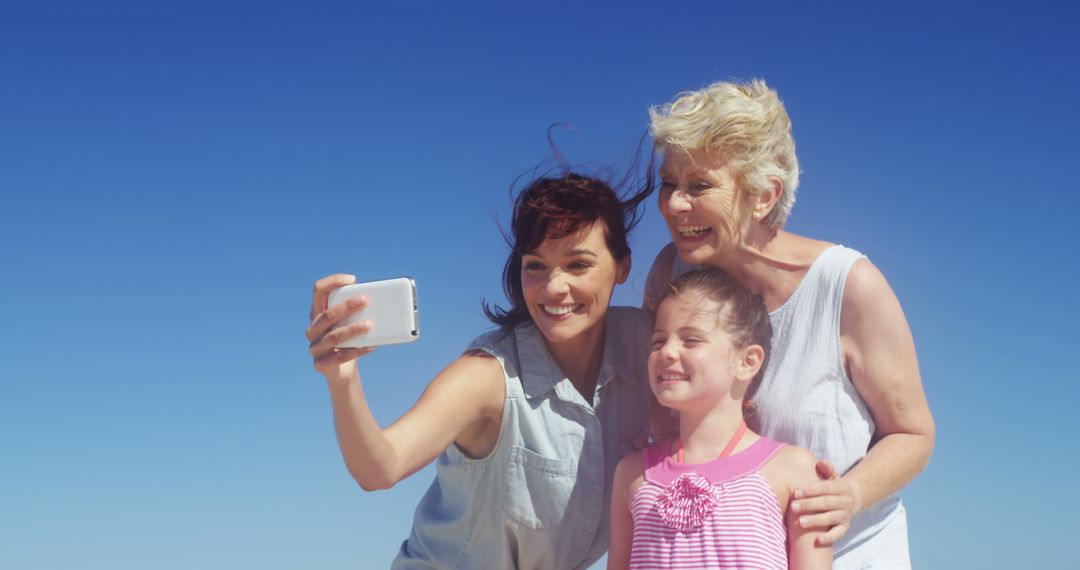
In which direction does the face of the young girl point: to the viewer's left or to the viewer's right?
to the viewer's left

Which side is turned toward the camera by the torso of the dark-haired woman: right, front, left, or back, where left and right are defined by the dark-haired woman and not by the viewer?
front

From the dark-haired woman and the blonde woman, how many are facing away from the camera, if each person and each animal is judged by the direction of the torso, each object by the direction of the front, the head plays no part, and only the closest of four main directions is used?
0

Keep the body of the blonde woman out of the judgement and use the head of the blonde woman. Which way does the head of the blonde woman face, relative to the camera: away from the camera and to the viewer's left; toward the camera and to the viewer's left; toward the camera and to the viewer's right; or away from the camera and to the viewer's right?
toward the camera and to the viewer's left

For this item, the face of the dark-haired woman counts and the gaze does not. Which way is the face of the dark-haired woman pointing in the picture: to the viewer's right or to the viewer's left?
to the viewer's left

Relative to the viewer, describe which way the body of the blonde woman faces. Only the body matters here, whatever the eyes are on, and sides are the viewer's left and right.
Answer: facing the viewer and to the left of the viewer
